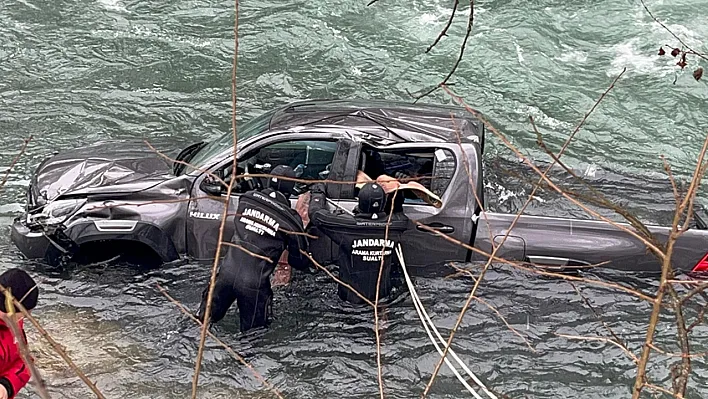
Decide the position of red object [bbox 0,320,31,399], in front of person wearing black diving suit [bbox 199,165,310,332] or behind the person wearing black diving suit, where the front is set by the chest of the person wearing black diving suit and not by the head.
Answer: behind

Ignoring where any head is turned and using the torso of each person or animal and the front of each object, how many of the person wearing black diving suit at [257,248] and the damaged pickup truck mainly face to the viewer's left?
1

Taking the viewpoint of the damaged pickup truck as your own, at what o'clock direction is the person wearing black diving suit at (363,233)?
The person wearing black diving suit is roughly at 8 o'clock from the damaged pickup truck.

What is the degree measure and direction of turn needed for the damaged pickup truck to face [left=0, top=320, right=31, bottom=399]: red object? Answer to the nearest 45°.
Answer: approximately 45° to its left

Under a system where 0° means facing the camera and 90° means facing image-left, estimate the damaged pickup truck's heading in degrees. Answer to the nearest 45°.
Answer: approximately 90°

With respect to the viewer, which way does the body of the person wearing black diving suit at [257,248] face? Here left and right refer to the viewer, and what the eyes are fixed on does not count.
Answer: facing away from the viewer and to the right of the viewer

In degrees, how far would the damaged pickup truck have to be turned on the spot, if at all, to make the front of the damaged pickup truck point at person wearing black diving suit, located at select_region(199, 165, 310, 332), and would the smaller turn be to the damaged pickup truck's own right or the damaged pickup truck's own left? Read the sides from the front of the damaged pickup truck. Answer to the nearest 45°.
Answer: approximately 45° to the damaged pickup truck's own left

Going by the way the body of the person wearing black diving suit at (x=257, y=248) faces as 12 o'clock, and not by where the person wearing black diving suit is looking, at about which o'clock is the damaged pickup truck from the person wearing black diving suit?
The damaged pickup truck is roughly at 12 o'clock from the person wearing black diving suit.

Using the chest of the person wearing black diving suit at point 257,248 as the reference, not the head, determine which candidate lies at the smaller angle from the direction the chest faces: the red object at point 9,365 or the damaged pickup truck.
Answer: the damaged pickup truck

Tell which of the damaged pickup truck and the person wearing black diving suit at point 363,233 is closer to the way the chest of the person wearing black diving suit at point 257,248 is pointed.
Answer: the damaged pickup truck
